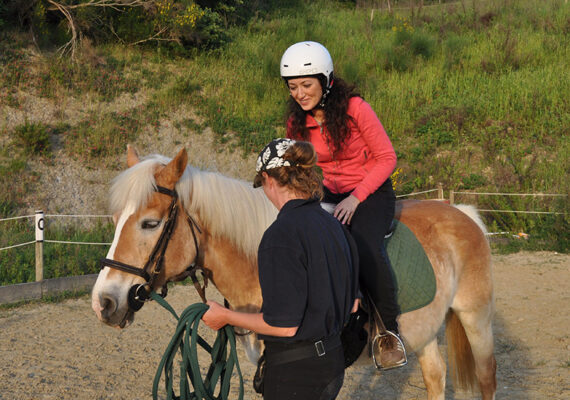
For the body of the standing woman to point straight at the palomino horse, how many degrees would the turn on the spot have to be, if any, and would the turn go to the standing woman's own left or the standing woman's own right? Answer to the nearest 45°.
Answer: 0° — they already face it

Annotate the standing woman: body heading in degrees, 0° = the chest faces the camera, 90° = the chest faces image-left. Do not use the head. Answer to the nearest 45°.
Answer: approximately 135°

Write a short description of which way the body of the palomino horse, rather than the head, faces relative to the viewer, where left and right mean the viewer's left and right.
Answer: facing to the left of the viewer

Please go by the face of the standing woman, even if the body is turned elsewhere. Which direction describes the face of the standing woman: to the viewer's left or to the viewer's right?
to the viewer's left
